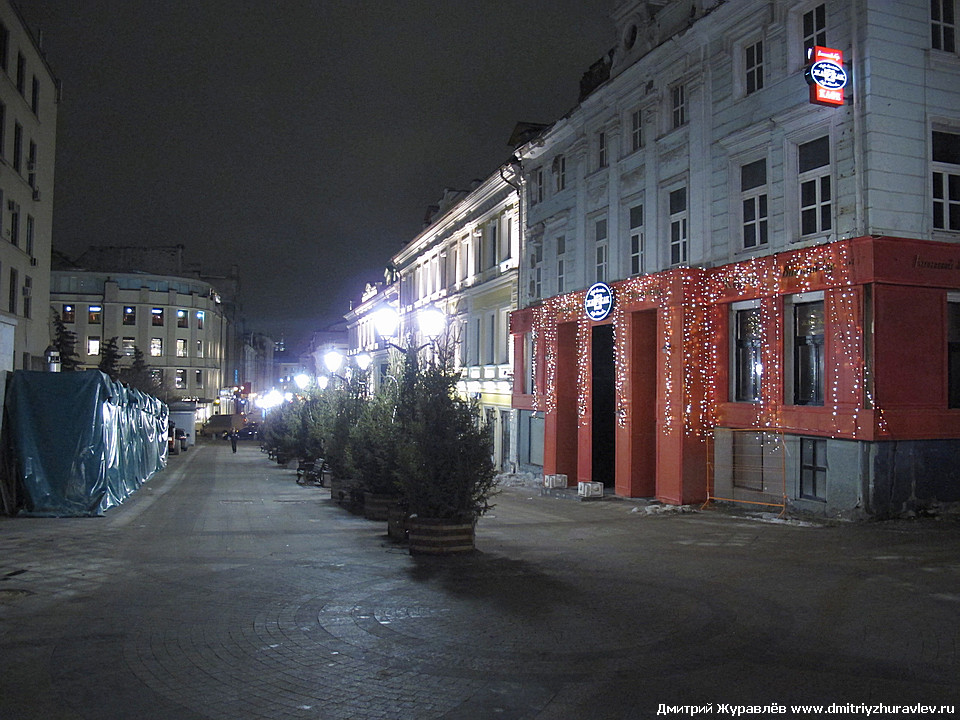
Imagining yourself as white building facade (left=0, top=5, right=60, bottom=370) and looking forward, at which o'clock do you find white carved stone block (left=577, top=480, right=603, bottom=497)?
The white carved stone block is roughly at 2 o'clock from the white building facade.

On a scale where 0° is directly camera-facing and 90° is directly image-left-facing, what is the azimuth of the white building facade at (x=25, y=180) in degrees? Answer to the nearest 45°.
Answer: approximately 270°

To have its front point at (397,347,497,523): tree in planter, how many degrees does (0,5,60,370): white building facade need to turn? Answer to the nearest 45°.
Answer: approximately 90° to its right
